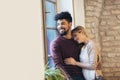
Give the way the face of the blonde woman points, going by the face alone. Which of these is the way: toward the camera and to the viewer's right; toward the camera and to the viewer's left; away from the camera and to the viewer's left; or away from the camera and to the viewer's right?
toward the camera and to the viewer's left

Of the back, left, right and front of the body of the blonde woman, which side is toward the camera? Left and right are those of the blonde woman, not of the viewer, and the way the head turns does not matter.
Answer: left

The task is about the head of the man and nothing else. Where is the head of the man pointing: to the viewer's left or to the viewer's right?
to the viewer's left

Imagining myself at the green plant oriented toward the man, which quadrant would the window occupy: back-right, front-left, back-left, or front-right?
front-left
